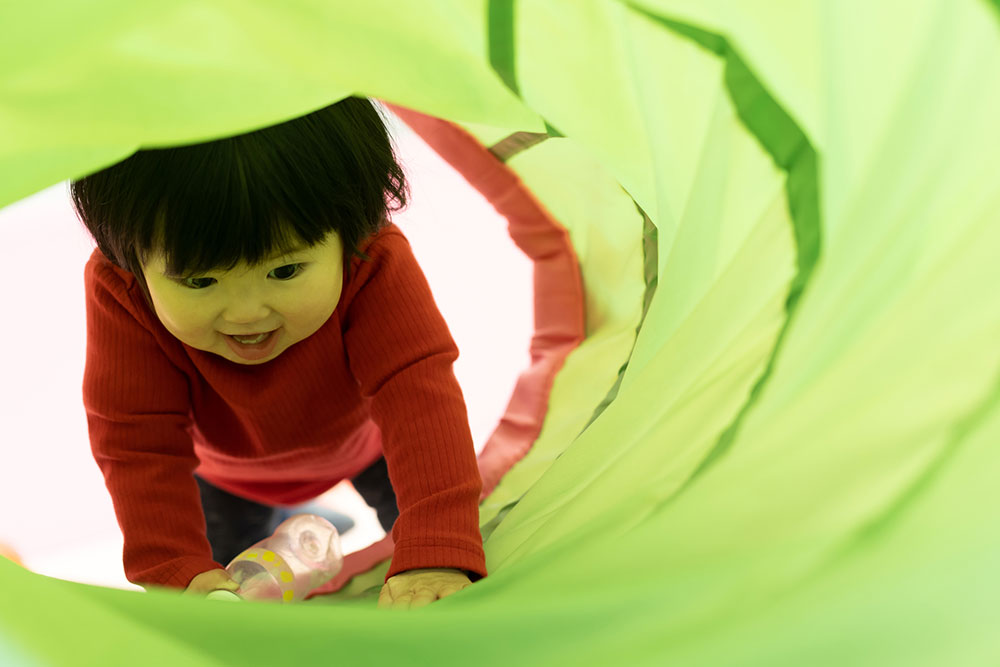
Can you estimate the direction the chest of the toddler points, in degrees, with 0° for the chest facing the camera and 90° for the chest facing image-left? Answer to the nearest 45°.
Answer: approximately 0°
